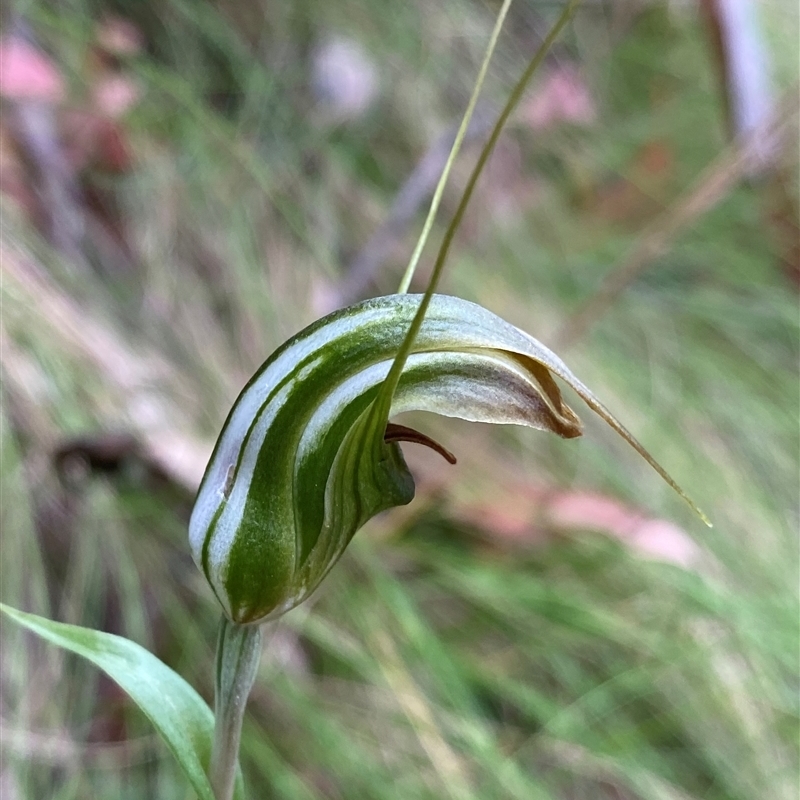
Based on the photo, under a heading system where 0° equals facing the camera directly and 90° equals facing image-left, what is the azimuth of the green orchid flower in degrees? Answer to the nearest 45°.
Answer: approximately 270°
